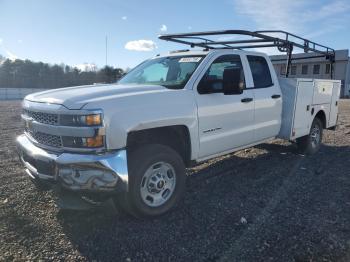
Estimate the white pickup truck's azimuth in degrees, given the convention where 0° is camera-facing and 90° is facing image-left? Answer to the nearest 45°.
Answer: approximately 45°
